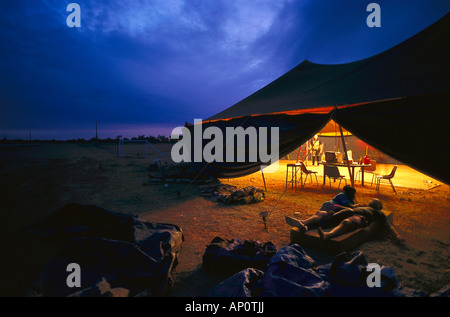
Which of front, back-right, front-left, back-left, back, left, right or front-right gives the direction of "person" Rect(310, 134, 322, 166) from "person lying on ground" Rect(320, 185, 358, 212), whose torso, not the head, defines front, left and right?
left
